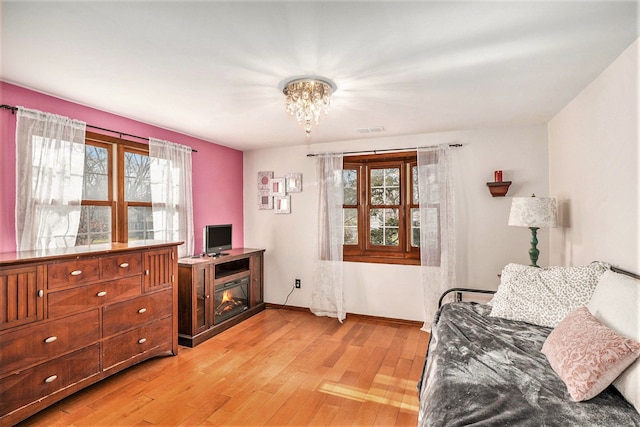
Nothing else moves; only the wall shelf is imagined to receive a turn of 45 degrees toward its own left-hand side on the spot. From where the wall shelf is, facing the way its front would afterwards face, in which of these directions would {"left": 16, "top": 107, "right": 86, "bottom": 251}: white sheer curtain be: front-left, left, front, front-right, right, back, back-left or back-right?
right

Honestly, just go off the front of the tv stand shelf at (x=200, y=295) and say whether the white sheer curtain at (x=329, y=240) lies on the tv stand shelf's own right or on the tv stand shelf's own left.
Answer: on the tv stand shelf's own left

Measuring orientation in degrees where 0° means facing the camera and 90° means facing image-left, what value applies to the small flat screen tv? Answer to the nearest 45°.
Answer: approximately 315°

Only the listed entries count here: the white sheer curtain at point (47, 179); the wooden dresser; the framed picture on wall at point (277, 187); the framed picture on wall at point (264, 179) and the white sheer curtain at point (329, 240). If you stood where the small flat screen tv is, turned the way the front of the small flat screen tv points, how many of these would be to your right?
2

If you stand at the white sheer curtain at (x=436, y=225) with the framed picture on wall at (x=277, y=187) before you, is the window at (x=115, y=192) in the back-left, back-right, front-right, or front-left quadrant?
front-left

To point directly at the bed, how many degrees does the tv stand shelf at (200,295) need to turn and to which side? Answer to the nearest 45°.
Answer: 0° — it already faces it

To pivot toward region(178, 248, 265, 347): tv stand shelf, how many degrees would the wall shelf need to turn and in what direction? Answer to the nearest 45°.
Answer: approximately 45° to its right

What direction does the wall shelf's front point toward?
toward the camera

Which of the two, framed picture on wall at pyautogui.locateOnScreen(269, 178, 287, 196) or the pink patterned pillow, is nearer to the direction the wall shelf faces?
the pink patterned pillow

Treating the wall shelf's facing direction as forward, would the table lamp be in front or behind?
in front

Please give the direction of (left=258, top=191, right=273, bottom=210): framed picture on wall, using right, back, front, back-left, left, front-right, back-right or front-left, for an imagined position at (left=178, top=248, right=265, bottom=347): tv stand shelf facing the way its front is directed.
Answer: left

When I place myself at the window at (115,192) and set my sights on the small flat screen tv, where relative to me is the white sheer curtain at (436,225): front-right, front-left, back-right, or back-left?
front-right
